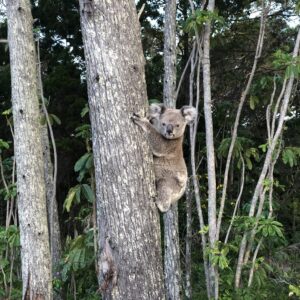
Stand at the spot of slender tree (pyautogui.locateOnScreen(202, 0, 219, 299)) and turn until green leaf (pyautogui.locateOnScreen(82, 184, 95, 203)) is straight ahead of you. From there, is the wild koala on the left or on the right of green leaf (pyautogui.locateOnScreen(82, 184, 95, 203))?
left

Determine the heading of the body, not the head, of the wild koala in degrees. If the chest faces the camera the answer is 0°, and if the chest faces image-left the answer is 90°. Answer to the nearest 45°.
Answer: approximately 90°

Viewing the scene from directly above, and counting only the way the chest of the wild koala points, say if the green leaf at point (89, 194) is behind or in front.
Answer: in front

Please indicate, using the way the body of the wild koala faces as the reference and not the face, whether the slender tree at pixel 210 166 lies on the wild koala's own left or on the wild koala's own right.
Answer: on the wild koala's own right
